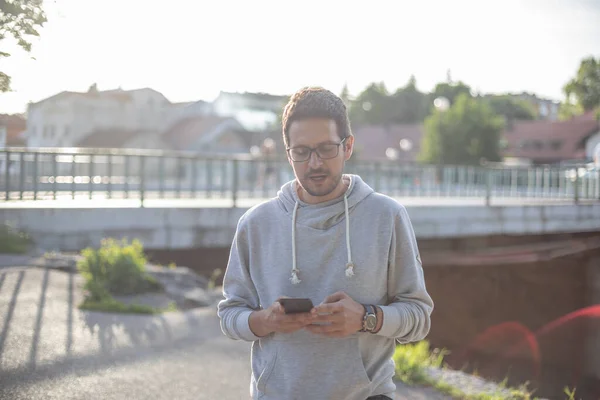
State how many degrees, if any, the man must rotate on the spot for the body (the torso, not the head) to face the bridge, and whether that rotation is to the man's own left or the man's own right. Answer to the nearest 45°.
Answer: approximately 180°

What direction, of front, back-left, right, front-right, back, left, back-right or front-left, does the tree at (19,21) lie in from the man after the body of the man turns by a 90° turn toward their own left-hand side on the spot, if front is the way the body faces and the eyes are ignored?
back-left

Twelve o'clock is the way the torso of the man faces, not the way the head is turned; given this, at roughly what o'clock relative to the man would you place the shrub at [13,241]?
The shrub is roughly at 5 o'clock from the man.

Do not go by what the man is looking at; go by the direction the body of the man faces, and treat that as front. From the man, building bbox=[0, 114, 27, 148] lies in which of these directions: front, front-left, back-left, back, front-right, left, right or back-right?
back-right

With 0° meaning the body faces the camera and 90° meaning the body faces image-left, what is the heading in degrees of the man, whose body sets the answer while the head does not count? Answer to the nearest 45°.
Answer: approximately 0°
